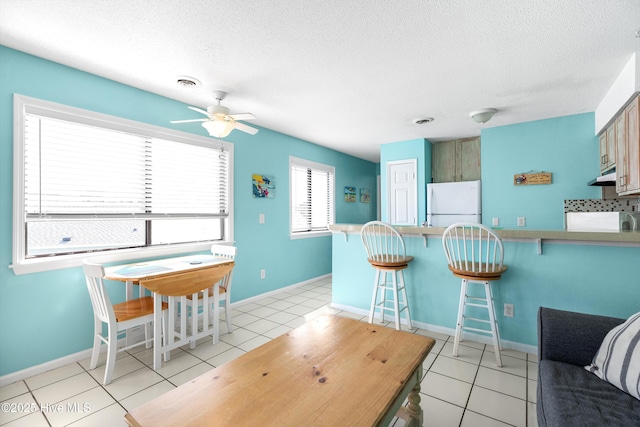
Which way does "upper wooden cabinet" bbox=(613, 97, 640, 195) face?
to the viewer's left

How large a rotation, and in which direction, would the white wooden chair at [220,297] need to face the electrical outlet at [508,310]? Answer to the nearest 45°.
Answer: approximately 90° to its left

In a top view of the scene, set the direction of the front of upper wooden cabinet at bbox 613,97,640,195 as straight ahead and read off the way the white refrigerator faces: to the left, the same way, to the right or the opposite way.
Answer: to the left

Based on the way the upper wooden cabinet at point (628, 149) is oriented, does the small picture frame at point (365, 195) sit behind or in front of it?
in front

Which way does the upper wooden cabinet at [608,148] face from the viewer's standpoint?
to the viewer's left

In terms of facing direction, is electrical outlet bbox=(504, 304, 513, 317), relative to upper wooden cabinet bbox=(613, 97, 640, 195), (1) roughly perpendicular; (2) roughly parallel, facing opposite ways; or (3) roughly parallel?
roughly perpendicular

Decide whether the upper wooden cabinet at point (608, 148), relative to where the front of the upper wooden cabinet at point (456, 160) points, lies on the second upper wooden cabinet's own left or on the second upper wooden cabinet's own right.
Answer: on the second upper wooden cabinet's own left

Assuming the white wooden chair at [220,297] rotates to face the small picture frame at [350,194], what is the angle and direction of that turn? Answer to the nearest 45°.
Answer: approximately 180°

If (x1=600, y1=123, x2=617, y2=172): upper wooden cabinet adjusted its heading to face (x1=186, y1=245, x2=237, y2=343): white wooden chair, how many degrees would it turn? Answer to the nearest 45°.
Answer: approximately 45° to its left

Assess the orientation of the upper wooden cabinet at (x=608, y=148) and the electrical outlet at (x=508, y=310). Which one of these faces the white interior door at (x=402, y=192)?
the upper wooden cabinet

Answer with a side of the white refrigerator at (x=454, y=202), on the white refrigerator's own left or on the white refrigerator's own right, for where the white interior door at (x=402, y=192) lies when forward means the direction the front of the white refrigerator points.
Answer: on the white refrigerator's own right

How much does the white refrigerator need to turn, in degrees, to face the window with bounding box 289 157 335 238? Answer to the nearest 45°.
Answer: approximately 90° to its right

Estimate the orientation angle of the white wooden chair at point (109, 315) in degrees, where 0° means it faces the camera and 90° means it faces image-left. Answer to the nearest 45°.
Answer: approximately 225°

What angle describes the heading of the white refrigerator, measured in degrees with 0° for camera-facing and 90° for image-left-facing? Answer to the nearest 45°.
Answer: approximately 0°

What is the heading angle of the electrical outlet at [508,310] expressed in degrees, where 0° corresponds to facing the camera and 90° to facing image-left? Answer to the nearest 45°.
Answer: approximately 0°
